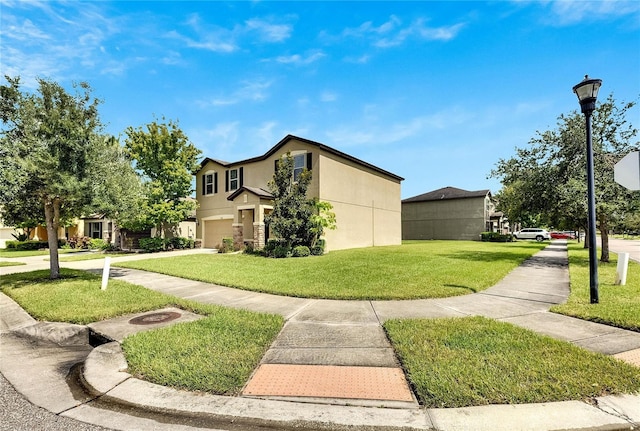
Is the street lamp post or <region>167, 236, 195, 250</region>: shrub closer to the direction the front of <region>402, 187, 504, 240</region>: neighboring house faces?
the street lamp post

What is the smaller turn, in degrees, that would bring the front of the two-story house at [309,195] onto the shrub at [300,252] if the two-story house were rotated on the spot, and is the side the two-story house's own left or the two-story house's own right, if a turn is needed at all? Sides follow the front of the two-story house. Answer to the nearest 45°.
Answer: approximately 45° to the two-story house's own left

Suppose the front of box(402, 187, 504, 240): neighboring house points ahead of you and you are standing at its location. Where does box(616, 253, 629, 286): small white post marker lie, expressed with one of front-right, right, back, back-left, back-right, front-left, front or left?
right

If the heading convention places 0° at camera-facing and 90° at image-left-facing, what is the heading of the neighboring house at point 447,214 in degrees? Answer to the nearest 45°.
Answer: approximately 270°

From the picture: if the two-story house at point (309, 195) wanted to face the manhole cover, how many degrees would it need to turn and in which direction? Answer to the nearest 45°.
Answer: approximately 45° to its left

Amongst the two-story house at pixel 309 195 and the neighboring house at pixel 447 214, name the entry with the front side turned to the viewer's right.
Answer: the neighboring house

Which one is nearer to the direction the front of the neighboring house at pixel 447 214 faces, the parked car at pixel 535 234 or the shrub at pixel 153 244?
the parked car

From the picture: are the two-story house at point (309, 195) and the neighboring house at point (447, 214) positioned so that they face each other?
no

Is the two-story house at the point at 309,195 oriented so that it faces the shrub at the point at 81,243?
no

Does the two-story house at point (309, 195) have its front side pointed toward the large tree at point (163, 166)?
no

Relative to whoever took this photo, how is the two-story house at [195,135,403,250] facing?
facing the viewer and to the left of the viewer

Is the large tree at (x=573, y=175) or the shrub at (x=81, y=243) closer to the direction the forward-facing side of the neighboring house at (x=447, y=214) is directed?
the large tree

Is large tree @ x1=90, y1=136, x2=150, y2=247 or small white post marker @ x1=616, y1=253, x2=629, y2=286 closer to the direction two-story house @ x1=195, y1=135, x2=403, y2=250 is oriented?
the large tree
